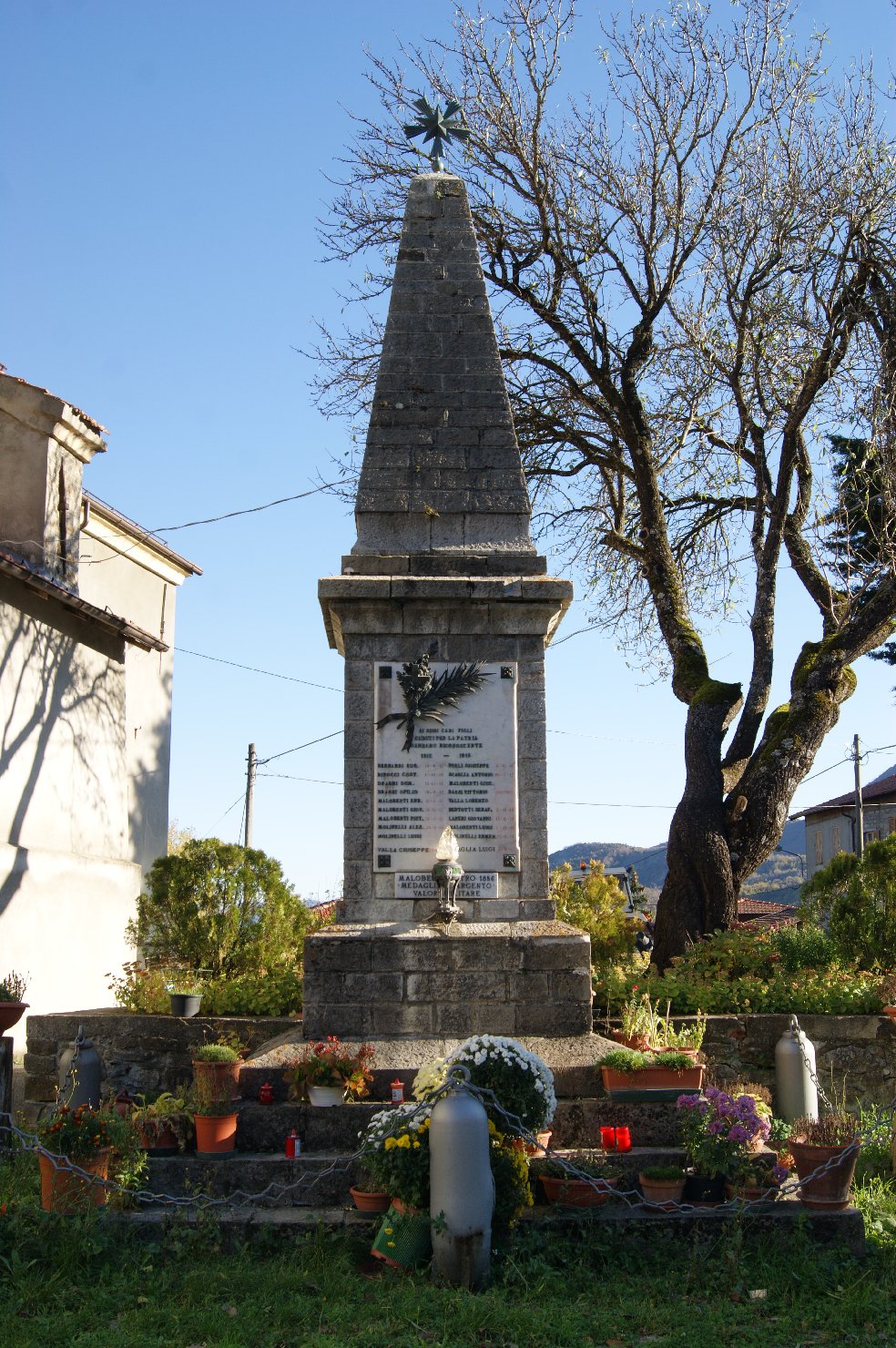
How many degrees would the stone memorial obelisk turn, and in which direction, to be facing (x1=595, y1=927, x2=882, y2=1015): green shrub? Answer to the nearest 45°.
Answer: approximately 135° to its left

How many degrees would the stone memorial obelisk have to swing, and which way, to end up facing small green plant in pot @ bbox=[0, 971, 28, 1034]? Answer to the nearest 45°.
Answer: approximately 90° to its right

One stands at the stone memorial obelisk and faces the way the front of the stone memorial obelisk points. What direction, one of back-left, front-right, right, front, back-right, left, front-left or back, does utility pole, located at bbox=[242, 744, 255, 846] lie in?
back

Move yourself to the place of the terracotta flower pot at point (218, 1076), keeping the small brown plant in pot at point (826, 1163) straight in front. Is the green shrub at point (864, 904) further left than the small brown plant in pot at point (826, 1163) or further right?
left

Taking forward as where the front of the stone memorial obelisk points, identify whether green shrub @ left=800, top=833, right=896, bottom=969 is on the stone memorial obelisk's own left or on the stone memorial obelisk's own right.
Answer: on the stone memorial obelisk's own left

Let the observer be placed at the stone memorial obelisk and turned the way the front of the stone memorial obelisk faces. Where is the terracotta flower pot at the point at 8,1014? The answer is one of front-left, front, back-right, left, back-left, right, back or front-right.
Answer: right

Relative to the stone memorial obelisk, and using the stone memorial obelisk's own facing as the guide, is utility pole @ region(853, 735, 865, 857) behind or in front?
behind

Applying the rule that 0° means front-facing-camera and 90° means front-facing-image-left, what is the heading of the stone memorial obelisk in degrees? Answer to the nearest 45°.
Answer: approximately 0°

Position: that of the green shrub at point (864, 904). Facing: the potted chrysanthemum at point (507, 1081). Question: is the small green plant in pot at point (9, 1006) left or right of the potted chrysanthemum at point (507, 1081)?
right
